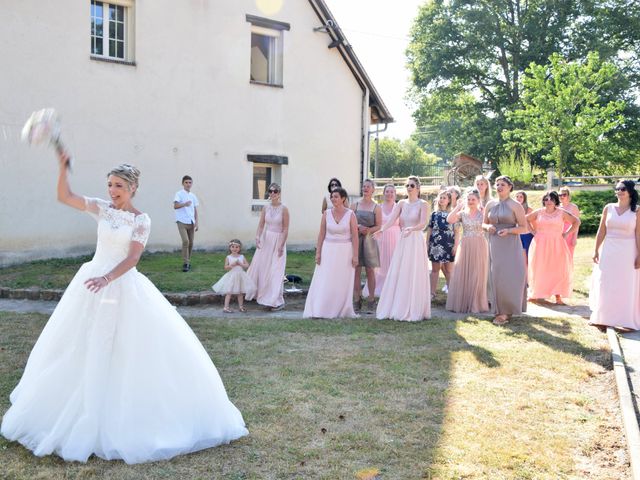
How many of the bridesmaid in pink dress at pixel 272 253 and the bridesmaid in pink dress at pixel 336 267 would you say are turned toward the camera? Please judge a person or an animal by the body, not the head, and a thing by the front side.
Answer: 2

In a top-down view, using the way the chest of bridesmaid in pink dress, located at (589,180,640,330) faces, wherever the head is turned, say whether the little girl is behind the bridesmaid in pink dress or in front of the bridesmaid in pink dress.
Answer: in front

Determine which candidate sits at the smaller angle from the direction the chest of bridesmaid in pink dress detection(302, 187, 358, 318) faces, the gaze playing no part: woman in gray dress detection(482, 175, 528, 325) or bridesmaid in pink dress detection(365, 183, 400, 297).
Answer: the woman in gray dress

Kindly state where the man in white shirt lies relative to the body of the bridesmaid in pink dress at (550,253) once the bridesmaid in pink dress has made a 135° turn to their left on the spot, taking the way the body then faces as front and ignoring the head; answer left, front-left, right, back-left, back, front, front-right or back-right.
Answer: back-left

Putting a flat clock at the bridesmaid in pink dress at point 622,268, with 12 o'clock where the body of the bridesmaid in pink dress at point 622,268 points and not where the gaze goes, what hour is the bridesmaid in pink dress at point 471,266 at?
the bridesmaid in pink dress at point 471,266 is roughly at 2 o'clock from the bridesmaid in pink dress at point 622,268.

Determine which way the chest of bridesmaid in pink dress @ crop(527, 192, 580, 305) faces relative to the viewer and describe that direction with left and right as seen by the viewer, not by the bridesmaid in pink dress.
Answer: facing the viewer

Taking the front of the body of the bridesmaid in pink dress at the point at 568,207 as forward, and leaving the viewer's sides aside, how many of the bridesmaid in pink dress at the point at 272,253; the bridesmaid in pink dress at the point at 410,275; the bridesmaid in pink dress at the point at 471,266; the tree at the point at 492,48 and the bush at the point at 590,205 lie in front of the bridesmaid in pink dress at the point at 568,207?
3

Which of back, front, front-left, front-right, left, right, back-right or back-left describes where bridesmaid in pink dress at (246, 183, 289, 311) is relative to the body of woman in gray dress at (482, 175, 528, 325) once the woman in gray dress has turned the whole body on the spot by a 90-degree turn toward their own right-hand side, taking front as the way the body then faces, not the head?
front-left

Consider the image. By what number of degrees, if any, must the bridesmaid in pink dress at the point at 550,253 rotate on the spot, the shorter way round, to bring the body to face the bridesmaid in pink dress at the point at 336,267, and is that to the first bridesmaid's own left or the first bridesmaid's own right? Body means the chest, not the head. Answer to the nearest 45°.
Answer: approximately 45° to the first bridesmaid's own right

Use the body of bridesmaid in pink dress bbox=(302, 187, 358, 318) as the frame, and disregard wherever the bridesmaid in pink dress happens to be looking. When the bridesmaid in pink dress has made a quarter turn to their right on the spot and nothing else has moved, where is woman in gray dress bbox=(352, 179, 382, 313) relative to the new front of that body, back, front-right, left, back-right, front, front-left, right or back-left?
back-right

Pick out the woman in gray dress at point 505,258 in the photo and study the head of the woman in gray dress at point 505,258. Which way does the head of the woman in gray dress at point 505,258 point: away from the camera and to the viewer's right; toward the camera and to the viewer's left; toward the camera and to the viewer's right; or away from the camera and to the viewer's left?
toward the camera and to the viewer's left

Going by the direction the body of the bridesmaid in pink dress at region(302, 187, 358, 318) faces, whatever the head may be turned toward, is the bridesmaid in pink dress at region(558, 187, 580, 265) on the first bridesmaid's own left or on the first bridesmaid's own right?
on the first bridesmaid's own left

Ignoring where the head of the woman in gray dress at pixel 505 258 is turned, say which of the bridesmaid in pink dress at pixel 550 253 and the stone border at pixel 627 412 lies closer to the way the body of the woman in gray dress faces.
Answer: the stone border

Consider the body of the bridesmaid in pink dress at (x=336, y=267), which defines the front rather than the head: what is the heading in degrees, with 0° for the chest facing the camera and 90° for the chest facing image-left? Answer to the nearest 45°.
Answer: approximately 0°

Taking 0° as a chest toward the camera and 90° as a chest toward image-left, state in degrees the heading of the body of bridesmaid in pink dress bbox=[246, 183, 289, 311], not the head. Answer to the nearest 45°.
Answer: approximately 0°

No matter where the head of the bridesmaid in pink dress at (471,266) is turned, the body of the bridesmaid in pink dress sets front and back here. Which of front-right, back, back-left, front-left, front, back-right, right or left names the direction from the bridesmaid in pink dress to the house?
back-right

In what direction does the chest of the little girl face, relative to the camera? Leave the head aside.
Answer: toward the camera

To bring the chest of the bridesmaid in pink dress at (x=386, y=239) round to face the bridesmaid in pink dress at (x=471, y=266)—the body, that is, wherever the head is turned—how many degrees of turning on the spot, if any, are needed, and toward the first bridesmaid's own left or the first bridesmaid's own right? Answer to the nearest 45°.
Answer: approximately 90° to the first bridesmaid's own left
